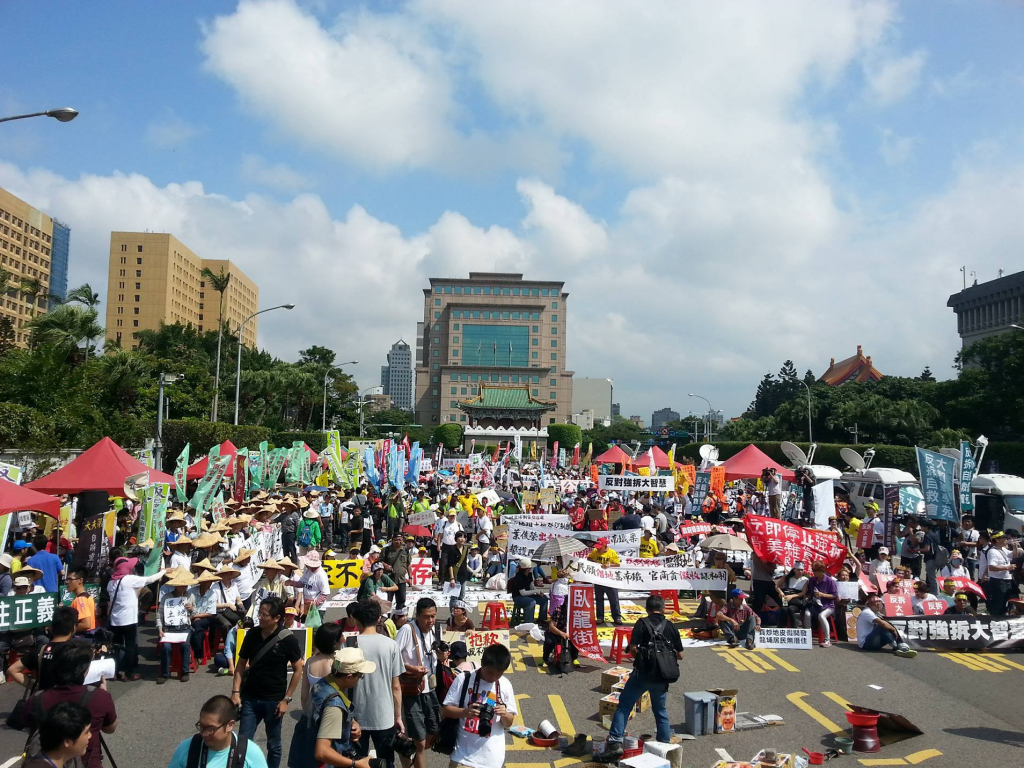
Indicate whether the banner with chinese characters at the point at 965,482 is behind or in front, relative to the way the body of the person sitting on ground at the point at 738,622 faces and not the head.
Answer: behind

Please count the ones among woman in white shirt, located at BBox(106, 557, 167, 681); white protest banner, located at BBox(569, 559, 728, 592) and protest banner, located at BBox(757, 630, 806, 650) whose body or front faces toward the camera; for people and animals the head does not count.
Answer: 2

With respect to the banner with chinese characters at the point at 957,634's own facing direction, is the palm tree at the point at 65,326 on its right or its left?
on its right

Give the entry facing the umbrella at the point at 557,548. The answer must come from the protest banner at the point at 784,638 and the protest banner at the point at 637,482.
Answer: the protest banner at the point at 637,482

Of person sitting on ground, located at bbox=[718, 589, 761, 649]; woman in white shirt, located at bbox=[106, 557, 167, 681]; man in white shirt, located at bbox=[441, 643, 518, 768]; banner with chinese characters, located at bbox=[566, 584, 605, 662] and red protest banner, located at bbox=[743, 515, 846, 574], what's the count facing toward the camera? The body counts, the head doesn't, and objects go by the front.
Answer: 4

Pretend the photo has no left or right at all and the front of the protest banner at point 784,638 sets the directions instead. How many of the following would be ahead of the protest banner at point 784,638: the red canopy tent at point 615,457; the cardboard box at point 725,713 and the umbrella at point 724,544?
1

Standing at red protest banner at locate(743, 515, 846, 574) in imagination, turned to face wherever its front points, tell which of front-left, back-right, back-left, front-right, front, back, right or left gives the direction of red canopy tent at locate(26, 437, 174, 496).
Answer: right
